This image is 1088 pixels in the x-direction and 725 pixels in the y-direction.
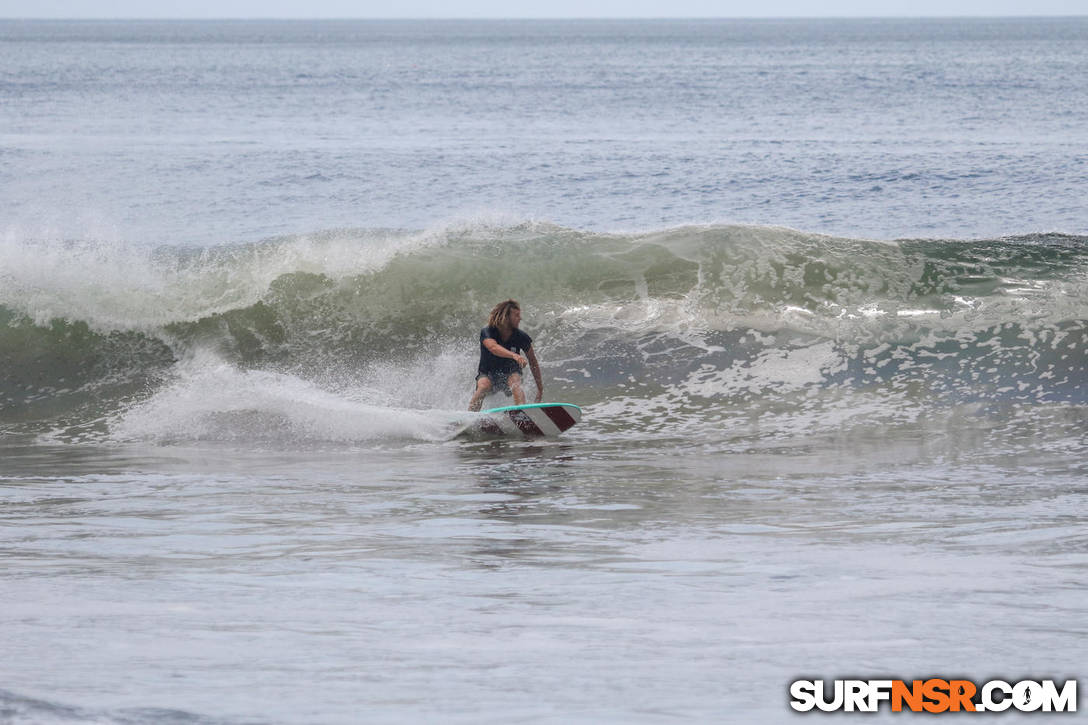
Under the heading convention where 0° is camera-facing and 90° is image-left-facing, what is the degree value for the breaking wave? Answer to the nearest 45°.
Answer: approximately 0°

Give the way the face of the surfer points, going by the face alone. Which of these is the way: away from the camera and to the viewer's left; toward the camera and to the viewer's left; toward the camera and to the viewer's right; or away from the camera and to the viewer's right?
toward the camera and to the viewer's right

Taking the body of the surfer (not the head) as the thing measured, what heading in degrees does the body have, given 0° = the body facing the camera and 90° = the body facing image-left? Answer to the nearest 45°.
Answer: approximately 315°
